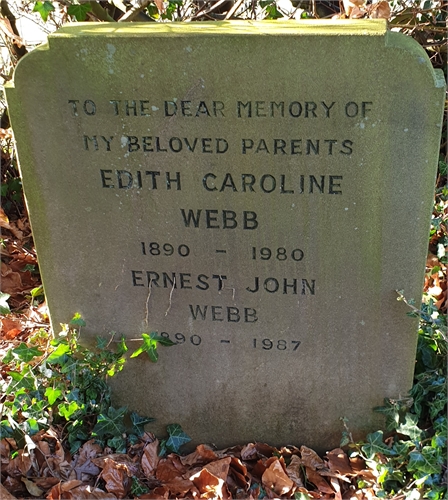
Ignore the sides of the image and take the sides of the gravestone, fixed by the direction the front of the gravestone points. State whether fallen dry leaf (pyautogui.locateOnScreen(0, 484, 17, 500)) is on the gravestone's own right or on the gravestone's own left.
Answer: on the gravestone's own right

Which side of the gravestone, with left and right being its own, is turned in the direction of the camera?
front

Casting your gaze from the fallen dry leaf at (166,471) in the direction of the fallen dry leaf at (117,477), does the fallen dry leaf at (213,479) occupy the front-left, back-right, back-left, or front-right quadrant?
back-left

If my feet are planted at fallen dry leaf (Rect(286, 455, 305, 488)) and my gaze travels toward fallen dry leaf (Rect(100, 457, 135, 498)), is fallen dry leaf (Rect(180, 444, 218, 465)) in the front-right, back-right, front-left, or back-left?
front-right

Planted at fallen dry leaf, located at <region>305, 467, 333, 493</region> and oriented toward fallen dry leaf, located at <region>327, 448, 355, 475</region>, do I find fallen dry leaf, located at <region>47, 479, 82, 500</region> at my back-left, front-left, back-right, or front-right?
back-left
